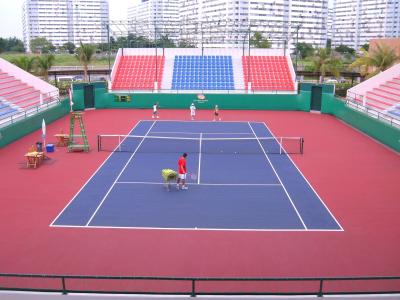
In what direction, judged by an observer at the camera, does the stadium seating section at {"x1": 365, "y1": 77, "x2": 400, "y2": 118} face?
facing the viewer and to the left of the viewer

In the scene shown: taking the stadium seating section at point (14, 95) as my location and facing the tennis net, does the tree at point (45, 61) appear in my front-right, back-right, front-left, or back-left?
back-left

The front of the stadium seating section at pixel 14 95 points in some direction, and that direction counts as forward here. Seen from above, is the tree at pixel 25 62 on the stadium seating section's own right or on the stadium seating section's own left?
on the stadium seating section's own left

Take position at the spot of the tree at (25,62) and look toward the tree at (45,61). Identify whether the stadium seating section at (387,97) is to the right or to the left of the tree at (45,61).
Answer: right

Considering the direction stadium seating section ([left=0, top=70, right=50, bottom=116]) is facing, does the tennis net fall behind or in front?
in front

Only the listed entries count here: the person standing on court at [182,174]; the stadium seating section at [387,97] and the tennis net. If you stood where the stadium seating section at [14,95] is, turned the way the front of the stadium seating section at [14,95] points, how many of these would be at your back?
0

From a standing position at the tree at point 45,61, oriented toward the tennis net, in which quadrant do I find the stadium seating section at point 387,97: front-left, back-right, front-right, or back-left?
front-left

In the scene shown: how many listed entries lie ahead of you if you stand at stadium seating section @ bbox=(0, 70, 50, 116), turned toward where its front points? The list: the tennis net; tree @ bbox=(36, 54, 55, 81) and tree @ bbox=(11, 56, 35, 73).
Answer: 1
